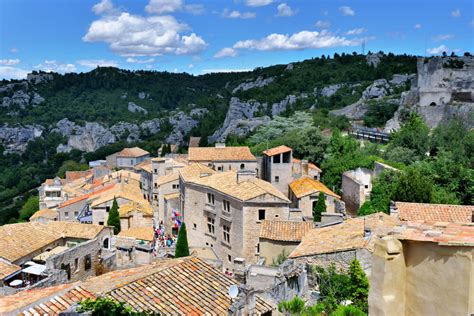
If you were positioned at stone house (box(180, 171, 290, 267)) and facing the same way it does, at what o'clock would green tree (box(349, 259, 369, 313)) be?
The green tree is roughly at 10 o'clock from the stone house.

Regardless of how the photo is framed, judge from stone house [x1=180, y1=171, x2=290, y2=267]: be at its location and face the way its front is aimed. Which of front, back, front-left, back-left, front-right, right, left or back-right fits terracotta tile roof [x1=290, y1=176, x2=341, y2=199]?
back

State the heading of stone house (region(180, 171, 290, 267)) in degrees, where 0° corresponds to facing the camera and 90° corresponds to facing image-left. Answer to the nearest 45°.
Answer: approximately 45°

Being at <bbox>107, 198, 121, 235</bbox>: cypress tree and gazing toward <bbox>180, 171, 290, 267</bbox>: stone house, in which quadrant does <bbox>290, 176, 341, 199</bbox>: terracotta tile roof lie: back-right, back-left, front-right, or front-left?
front-left

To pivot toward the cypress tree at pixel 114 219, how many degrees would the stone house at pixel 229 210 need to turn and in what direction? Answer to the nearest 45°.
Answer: approximately 90° to its right

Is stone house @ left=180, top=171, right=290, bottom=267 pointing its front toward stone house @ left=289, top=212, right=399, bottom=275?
no

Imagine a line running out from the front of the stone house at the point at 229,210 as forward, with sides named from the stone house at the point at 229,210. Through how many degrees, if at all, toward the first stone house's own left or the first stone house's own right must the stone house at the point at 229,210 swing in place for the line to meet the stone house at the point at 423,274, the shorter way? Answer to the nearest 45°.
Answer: approximately 45° to the first stone house's own left

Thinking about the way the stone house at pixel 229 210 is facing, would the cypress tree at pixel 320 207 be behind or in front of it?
behind

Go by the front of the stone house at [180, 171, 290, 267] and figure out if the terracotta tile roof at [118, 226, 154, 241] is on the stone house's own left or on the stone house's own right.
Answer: on the stone house's own right

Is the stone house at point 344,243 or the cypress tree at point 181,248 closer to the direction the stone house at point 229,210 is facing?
the cypress tree

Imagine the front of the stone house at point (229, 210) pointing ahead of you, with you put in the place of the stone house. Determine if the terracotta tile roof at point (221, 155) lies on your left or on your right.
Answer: on your right

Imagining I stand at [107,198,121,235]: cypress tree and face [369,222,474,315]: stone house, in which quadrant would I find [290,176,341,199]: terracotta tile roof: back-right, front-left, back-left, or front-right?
front-left

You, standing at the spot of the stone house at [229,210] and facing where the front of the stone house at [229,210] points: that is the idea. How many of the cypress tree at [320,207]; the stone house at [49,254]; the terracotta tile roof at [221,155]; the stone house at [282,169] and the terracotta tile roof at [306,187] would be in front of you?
1
